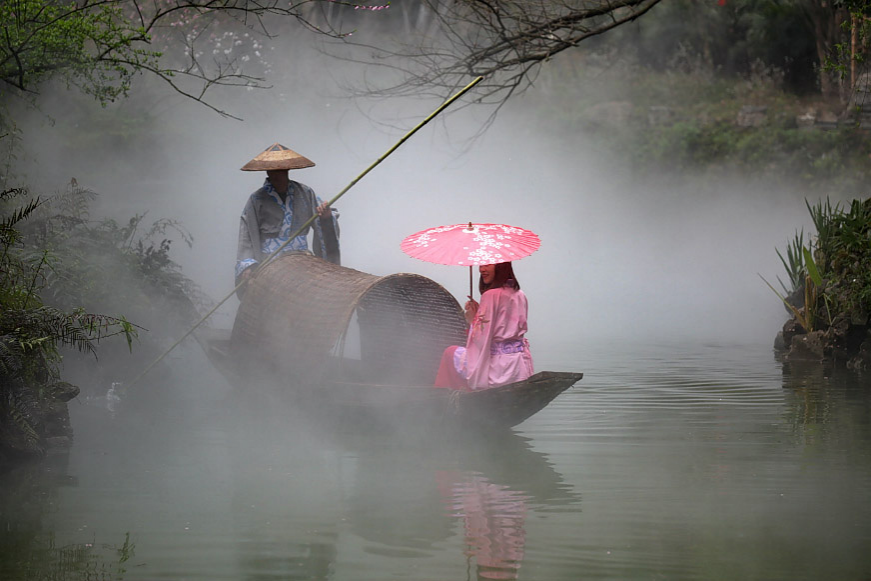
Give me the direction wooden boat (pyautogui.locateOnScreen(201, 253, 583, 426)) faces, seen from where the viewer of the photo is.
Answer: facing the viewer and to the right of the viewer
